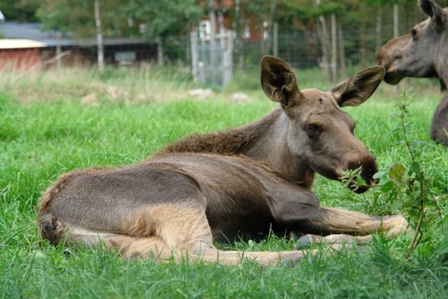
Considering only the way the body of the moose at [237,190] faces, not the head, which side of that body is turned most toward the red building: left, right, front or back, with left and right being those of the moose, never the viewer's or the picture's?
left

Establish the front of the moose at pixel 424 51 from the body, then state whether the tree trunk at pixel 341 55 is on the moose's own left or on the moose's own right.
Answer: on the moose's own right

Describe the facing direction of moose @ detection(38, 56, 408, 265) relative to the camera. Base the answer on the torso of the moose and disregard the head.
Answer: to the viewer's right

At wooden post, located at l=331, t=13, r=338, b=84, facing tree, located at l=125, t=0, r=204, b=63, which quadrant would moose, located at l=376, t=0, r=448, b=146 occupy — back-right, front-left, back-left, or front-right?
back-left

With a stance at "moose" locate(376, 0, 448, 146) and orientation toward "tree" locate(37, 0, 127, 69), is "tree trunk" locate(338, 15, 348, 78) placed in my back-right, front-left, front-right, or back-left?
front-right

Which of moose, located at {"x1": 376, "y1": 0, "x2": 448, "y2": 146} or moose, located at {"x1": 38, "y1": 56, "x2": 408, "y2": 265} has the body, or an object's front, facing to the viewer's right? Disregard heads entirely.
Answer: moose, located at {"x1": 38, "y1": 56, "x2": 408, "y2": 265}

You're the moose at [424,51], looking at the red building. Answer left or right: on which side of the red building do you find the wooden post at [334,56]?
right

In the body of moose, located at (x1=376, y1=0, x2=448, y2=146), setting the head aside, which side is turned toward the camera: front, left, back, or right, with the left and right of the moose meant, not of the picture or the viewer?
left

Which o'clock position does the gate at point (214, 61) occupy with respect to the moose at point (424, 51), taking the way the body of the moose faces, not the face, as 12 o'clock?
The gate is roughly at 2 o'clock from the moose.

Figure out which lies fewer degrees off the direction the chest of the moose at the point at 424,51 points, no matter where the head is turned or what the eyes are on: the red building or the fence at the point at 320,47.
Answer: the red building

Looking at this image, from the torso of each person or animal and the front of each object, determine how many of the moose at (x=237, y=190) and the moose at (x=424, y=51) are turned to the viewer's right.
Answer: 1

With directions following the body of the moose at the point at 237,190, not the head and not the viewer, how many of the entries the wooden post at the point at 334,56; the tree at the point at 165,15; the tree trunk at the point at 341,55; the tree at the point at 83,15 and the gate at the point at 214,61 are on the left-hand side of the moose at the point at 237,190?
5

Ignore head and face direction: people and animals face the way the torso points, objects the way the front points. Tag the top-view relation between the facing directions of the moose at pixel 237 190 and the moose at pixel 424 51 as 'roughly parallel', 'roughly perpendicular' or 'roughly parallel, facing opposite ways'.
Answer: roughly parallel, facing opposite ways
